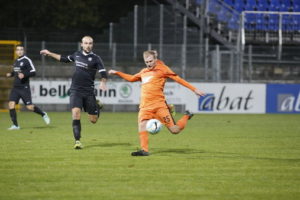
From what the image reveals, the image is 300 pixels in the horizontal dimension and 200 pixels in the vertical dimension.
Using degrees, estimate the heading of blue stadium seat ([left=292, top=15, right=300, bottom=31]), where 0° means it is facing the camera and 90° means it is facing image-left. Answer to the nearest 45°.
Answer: approximately 0°

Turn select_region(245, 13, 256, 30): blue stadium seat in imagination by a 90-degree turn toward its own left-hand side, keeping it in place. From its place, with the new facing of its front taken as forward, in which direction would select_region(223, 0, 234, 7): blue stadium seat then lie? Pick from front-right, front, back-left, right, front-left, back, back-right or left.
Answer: back-left

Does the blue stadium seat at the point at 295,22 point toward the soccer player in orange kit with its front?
yes

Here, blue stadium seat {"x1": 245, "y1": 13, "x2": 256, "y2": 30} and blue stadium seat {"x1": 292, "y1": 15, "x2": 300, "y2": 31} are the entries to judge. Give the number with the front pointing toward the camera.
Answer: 2

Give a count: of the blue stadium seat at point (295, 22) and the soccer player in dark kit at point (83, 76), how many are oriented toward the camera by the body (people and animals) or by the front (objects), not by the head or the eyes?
2

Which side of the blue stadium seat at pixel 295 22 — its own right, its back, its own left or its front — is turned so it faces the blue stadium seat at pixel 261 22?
right

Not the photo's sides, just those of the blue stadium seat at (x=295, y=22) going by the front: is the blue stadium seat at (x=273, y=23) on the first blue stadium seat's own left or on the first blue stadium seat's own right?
on the first blue stadium seat's own right
